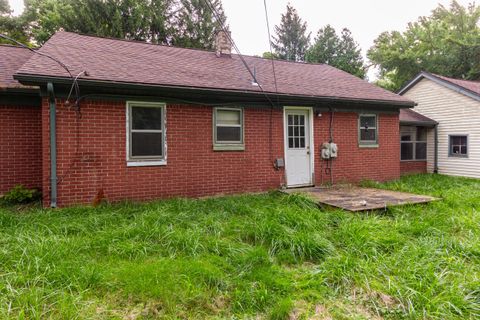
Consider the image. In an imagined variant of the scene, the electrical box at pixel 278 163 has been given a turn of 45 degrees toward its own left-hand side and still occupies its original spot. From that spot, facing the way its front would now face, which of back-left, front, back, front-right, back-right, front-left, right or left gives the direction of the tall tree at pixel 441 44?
left

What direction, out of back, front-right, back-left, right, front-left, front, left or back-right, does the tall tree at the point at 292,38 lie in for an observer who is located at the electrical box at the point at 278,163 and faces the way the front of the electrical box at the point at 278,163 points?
back

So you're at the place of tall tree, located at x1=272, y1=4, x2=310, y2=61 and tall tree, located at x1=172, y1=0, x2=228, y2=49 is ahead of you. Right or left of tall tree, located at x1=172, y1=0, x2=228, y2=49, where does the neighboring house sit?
left

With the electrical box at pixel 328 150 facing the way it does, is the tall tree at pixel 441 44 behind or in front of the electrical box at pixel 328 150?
behind

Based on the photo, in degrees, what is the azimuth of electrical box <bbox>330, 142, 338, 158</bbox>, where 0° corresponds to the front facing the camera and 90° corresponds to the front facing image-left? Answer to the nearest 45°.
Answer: approximately 0°

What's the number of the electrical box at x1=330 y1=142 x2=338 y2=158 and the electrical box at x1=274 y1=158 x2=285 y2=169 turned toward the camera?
2

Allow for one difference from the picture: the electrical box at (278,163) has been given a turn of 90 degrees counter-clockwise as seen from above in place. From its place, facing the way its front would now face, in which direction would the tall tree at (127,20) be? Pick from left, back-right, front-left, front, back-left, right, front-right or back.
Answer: back-left

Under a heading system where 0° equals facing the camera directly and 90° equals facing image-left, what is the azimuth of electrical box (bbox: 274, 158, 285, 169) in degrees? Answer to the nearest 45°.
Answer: approximately 0°
